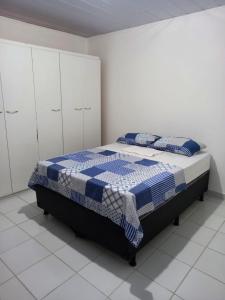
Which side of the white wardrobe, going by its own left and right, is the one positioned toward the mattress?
front

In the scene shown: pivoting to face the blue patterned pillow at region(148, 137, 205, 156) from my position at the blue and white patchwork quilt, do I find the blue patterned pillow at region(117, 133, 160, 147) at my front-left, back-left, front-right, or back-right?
front-left

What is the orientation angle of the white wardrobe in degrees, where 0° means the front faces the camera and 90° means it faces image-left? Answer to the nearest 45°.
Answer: approximately 315°

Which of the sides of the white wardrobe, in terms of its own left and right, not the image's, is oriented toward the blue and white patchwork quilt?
front

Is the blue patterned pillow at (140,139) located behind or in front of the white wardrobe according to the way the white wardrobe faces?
in front

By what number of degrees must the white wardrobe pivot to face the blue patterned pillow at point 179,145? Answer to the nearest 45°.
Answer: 0° — it already faces it

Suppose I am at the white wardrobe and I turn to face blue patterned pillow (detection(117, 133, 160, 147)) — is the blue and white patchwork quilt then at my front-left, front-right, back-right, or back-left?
front-right
